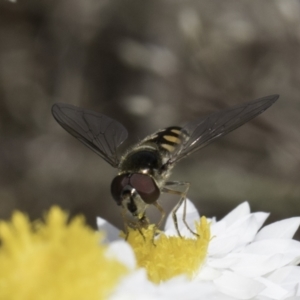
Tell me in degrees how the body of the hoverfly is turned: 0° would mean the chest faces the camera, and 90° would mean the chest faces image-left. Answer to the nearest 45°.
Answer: approximately 45°
